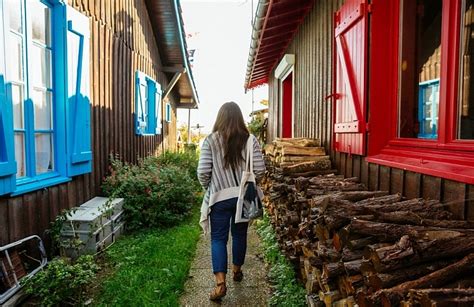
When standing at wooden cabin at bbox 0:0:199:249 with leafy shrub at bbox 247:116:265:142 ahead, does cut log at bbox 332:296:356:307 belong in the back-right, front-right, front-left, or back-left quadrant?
back-right

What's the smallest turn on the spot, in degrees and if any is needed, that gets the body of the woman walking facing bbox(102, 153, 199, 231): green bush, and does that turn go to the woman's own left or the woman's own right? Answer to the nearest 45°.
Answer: approximately 45° to the woman's own left

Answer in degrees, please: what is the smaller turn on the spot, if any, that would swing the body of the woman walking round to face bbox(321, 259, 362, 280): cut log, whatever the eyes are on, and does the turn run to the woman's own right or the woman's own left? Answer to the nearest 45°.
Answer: approximately 135° to the woman's own right

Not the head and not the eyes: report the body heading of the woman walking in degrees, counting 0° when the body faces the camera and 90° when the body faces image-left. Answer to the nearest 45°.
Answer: approximately 180°

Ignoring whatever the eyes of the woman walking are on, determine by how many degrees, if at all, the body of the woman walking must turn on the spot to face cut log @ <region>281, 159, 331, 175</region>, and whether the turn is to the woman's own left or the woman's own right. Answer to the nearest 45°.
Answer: approximately 45° to the woman's own right

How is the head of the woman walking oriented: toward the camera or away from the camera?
away from the camera

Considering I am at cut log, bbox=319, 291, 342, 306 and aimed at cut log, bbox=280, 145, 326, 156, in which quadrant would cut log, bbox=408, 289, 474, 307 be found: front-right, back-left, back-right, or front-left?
back-right

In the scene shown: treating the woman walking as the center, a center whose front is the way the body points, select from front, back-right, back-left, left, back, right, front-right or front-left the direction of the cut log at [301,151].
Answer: front-right

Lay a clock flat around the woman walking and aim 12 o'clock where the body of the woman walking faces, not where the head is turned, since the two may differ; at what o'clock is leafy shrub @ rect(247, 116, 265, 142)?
The leafy shrub is roughly at 12 o'clock from the woman walking.

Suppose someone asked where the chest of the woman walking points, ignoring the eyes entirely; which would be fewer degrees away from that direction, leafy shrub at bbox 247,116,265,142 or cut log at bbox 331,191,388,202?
the leafy shrub

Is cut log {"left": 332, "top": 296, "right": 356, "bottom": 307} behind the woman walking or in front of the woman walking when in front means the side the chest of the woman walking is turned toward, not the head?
behind
